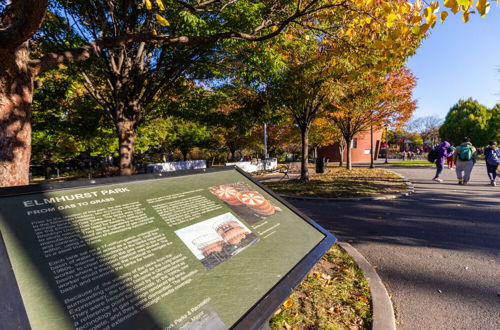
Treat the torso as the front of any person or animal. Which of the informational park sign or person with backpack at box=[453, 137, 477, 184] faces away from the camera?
the person with backpack

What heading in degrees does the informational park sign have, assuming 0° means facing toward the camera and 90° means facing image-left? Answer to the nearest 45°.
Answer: approximately 315°

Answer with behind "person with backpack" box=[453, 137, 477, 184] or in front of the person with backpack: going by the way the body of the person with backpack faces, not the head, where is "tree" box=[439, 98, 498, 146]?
in front

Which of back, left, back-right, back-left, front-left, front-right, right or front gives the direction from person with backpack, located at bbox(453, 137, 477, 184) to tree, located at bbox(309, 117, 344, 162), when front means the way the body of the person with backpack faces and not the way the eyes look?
front-left

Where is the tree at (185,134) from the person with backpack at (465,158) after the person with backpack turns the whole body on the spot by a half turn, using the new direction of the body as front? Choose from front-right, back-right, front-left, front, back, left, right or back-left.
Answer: right

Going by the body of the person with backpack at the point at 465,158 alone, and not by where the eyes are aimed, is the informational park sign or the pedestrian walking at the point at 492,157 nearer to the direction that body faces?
the pedestrian walking

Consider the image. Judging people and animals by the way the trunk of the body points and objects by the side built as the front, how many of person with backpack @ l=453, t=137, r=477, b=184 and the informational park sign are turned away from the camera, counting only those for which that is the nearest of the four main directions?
1

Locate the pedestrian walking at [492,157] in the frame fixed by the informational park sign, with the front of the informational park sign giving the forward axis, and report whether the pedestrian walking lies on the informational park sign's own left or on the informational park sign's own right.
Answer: on the informational park sign's own left

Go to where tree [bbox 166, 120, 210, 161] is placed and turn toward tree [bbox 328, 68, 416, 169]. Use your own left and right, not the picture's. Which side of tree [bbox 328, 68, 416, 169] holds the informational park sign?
right

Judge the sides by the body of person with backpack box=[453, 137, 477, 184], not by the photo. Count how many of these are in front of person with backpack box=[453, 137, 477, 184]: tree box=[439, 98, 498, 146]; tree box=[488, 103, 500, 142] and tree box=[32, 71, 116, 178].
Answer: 2

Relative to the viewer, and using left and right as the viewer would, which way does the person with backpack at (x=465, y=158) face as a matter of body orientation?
facing away from the viewer

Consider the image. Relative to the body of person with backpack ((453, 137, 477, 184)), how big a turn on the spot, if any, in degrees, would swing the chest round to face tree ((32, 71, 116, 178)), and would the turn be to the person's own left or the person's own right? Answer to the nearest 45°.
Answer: approximately 135° to the person's own left

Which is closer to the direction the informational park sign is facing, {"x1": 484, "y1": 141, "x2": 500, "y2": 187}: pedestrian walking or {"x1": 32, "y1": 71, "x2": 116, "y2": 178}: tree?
the pedestrian walking

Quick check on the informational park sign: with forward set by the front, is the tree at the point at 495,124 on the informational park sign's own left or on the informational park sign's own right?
on the informational park sign's own left

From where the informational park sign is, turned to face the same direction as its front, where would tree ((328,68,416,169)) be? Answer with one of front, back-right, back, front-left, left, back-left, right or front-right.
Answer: left
